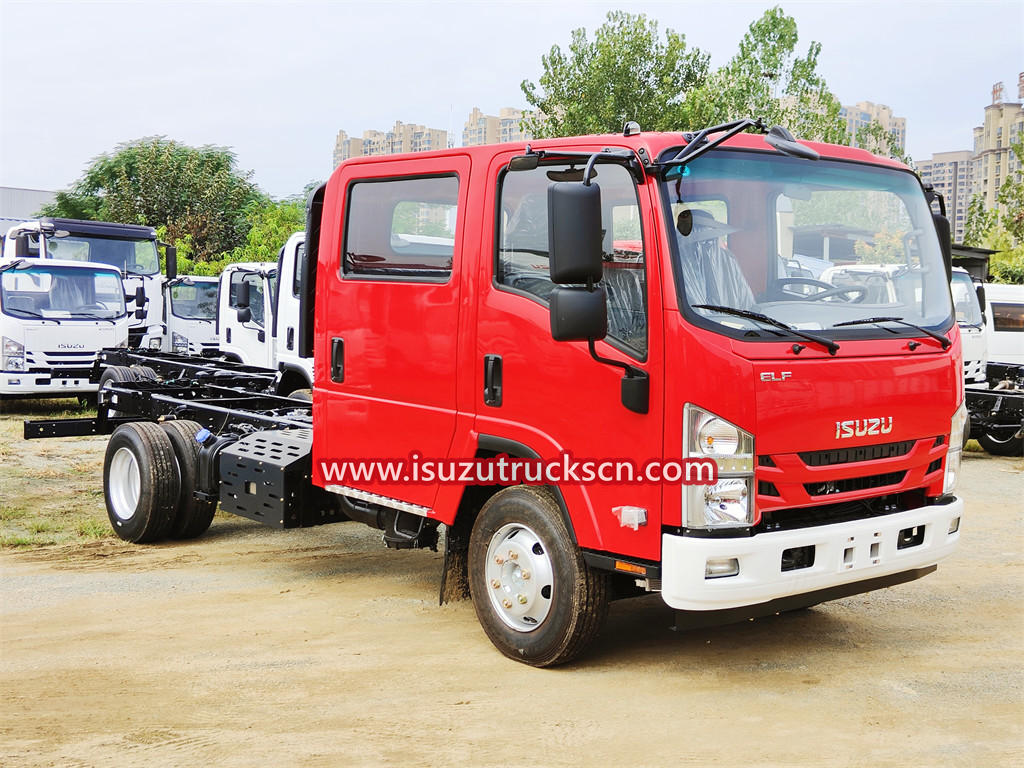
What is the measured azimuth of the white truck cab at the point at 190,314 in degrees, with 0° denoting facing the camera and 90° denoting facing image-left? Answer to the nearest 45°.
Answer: approximately 0°

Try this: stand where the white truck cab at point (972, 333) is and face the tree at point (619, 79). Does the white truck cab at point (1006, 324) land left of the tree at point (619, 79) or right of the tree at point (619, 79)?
right

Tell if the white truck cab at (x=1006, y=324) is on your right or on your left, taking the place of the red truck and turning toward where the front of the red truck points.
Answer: on your left

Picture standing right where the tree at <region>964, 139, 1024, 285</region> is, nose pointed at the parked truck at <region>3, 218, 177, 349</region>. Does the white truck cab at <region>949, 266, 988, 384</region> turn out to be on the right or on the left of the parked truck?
left

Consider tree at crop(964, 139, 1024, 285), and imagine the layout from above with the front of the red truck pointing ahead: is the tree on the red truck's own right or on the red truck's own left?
on the red truck's own left

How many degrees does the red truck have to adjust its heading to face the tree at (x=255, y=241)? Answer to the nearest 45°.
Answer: approximately 135° to its left

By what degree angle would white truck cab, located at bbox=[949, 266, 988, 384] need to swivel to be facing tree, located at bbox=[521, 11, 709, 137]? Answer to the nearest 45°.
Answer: approximately 180°

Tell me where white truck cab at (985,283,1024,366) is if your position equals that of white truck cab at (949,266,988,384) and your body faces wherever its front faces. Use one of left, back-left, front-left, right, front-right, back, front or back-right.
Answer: back-left

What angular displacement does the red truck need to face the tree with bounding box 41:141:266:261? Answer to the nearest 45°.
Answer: approximately 135° to its left

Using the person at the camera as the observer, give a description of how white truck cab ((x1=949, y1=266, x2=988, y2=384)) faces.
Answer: facing the viewer and to the right of the viewer

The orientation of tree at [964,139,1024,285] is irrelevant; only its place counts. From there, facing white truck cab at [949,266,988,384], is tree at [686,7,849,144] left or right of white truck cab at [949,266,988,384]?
right

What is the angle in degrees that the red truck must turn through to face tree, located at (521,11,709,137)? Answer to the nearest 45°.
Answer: approximately 135° to its left
